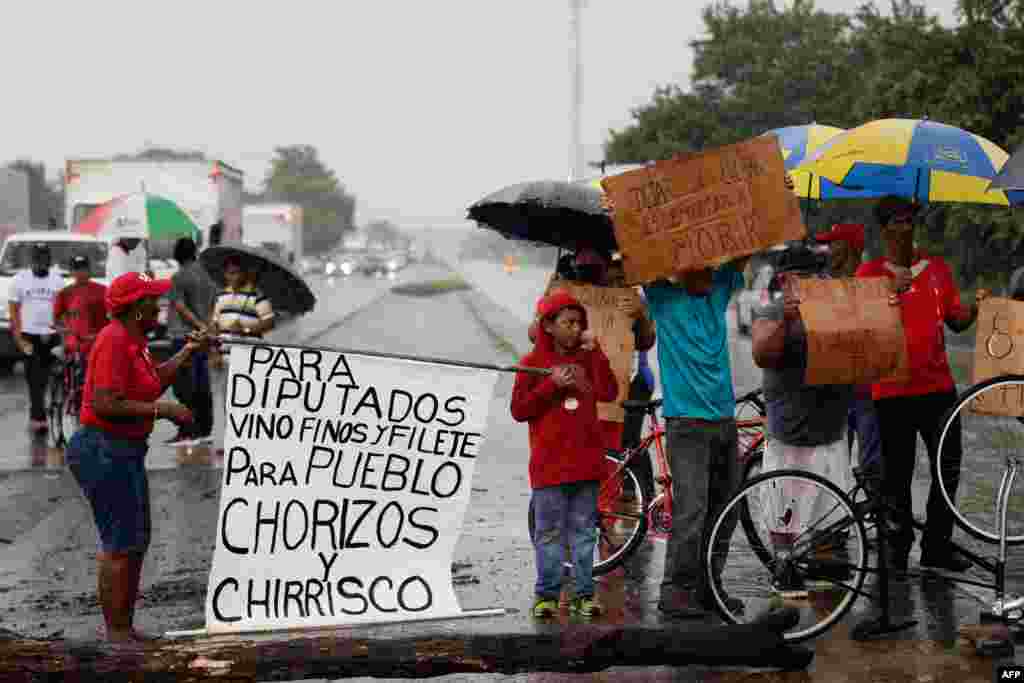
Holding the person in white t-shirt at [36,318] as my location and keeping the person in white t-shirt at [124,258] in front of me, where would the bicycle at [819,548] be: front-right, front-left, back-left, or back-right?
back-right

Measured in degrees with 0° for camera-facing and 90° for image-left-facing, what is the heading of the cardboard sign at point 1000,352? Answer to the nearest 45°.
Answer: approximately 0°

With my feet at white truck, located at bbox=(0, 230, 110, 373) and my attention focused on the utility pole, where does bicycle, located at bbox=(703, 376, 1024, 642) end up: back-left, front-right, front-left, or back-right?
back-right

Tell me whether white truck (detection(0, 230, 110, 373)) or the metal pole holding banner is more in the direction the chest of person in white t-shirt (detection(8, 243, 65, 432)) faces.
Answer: the metal pole holding banner

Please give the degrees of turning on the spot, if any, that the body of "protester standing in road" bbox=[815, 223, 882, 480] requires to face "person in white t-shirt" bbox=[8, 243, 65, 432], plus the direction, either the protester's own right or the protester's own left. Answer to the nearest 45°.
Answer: approximately 45° to the protester's own right

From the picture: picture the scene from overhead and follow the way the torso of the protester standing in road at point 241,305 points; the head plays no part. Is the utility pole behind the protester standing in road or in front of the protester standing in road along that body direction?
behind

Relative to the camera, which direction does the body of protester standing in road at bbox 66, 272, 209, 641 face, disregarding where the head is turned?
to the viewer's right

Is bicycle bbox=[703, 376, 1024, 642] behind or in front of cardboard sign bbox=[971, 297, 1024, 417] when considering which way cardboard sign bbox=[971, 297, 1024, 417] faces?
in front

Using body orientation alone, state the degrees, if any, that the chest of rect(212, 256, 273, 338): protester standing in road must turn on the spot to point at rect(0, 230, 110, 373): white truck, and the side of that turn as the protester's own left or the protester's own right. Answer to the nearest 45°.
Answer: approximately 180°

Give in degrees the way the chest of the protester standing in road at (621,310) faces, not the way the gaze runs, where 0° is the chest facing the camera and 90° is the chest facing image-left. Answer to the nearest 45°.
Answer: approximately 0°

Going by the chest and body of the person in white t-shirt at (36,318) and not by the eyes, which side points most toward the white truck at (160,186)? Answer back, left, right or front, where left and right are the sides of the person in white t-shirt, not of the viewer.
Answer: back

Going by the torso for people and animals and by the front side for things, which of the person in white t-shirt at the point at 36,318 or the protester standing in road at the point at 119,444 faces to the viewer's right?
the protester standing in road
